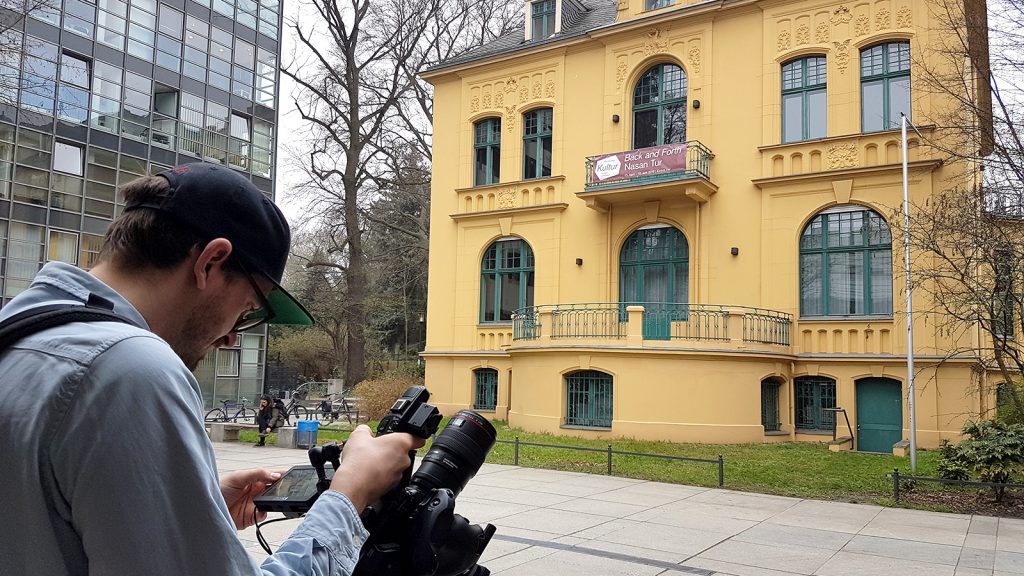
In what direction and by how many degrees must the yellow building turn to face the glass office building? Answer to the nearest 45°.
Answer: approximately 45° to its right

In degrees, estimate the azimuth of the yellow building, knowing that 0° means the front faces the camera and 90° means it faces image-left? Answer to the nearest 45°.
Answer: approximately 45°

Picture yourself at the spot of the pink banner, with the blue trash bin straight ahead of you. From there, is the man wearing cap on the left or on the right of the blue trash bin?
left

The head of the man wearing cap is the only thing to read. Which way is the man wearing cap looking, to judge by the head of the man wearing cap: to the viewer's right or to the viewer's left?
to the viewer's right

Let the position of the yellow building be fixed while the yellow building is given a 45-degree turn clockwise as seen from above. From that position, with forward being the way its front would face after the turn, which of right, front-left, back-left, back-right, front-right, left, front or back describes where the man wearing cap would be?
left

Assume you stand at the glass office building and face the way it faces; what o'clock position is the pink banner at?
The pink banner is roughly at 12 o'clock from the glass office building.

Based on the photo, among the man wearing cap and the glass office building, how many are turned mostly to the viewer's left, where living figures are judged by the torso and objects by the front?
0

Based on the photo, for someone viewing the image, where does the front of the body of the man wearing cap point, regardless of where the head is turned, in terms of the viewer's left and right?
facing away from the viewer and to the right of the viewer

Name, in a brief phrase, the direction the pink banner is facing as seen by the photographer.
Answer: facing the viewer and to the left of the viewer

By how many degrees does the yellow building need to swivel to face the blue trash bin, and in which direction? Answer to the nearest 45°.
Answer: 0° — it already faces it

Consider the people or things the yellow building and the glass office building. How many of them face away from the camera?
0

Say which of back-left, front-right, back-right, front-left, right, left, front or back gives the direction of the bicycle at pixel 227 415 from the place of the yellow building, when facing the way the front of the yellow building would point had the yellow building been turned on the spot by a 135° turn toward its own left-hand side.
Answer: back

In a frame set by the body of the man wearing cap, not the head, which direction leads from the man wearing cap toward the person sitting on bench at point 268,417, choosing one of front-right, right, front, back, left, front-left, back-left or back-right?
front-left

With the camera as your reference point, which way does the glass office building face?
facing the viewer and to the right of the viewer
